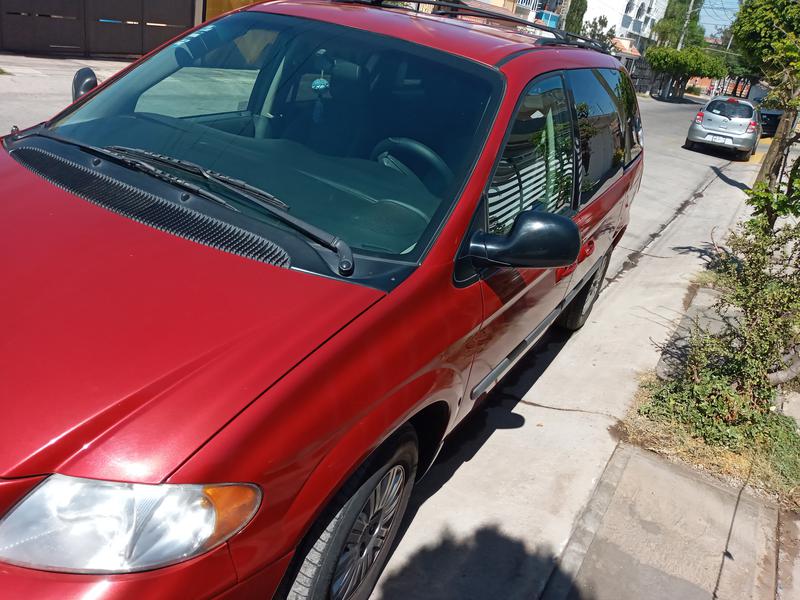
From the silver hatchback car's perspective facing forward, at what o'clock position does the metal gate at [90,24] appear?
The metal gate is roughly at 8 o'clock from the silver hatchback car.

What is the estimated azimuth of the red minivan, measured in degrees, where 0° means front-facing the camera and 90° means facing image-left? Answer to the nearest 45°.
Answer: approximately 45°

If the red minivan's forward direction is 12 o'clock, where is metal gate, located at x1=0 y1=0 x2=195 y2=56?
The metal gate is roughly at 4 o'clock from the red minivan.

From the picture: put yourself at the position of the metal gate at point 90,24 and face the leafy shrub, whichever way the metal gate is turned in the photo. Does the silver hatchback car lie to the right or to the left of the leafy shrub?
left

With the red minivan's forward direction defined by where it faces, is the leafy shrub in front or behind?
behind

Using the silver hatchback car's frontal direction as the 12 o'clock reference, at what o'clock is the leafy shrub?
The leafy shrub is roughly at 6 o'clock from the silver hatchback car.

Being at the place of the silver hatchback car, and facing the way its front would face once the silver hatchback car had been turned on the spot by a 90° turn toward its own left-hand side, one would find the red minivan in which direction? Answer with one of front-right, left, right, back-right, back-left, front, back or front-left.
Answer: left

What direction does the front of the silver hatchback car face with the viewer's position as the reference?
facing away from the viewer
